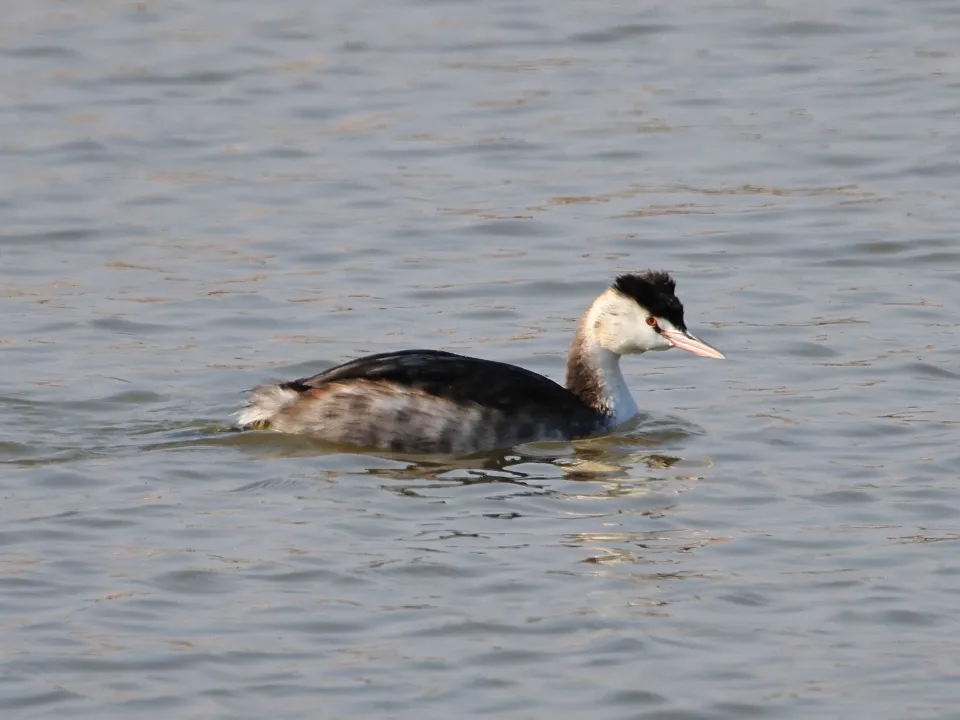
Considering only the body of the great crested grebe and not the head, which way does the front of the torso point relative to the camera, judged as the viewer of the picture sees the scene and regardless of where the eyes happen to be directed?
to the viewer's right
